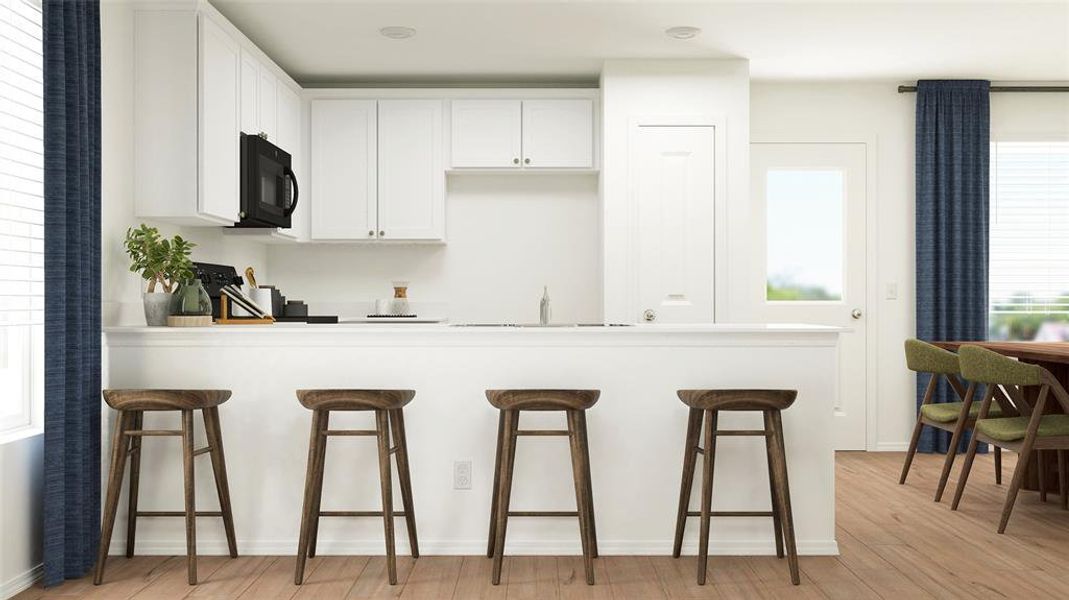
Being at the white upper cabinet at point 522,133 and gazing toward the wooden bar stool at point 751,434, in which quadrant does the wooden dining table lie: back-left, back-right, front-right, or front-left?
front-left

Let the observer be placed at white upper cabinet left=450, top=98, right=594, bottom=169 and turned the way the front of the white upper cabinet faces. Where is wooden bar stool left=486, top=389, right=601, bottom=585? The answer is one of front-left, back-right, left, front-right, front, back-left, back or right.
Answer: front

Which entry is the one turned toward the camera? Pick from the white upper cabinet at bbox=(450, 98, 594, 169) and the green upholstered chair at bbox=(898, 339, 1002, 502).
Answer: the white upper cabinet

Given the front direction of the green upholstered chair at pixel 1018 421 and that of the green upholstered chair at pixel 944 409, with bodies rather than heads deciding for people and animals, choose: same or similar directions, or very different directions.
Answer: same or similar directions

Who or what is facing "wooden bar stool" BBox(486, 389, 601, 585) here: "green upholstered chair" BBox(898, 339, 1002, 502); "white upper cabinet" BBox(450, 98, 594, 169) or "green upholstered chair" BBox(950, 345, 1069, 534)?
the white upper cabinet

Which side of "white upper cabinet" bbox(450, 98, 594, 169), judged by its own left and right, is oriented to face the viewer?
front

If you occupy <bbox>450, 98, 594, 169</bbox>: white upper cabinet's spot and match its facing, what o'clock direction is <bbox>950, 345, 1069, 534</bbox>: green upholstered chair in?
The green upholstered chair is roughly at 10 o'clock from the white upper cabinet.

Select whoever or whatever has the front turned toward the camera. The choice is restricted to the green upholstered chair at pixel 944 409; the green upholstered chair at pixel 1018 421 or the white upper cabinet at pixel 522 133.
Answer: the white upper cabinet

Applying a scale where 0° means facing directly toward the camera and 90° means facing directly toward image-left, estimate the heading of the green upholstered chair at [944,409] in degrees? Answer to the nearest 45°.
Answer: approximately 225°

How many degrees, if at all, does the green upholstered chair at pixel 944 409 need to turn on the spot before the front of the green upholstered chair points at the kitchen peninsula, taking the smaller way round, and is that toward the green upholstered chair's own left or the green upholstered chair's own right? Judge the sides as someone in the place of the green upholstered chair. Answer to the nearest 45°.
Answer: approximately 180°

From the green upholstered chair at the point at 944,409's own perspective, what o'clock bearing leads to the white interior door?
The white interior door is roughly at 7 o'clock from the green upholstered chair.

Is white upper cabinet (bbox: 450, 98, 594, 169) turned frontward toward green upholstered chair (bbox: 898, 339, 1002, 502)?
no

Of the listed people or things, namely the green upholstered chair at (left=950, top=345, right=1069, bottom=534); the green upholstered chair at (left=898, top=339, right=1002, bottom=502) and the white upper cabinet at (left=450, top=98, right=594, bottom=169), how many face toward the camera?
1

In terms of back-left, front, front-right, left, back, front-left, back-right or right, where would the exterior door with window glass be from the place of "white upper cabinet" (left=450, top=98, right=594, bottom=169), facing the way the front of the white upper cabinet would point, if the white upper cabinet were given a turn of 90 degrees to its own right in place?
back

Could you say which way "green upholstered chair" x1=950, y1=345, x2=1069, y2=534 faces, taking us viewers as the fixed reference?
facing away from the viewer and to the right of the viewer

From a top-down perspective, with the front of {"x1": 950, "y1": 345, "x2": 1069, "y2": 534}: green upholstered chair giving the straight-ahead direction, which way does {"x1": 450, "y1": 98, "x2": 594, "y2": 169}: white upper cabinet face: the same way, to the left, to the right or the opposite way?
to the right

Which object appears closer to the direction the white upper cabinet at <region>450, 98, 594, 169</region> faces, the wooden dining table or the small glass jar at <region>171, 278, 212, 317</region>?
the small glass jar
